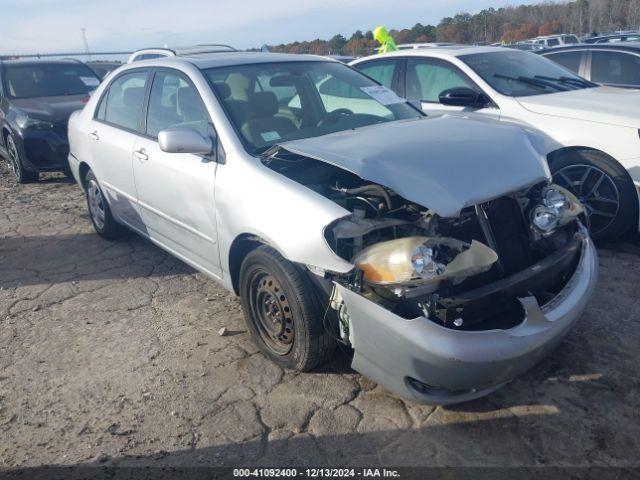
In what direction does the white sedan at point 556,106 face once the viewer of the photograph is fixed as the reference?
facing the viewer and to the right of the viewer

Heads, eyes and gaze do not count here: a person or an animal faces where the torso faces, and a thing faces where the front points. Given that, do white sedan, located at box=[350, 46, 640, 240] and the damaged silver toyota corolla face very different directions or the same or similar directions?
same or similar directions

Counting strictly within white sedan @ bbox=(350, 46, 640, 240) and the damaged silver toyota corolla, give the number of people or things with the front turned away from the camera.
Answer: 0

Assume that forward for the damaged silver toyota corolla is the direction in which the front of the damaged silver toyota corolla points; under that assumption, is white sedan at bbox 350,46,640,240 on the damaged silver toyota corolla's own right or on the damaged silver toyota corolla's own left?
on the damaged silver toyota corolla's own left

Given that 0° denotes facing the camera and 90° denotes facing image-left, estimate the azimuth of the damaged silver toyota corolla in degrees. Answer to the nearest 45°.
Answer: approximately 315°
